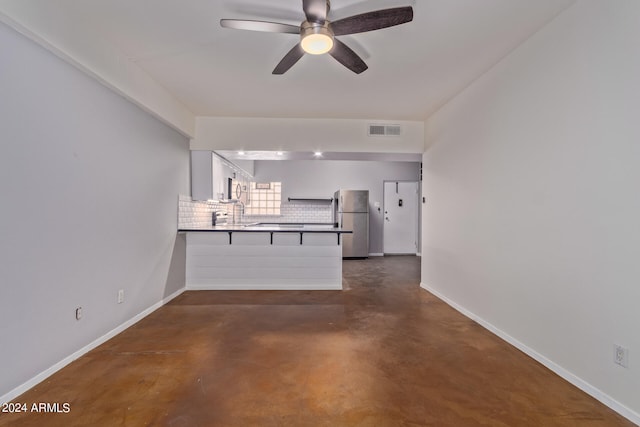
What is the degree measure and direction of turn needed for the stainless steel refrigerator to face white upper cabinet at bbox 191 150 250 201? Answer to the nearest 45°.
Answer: approximately 45° to its right

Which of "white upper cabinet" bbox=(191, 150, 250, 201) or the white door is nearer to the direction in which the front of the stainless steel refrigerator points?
the white upper cabinet

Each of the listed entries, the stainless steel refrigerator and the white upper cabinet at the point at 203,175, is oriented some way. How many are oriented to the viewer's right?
1

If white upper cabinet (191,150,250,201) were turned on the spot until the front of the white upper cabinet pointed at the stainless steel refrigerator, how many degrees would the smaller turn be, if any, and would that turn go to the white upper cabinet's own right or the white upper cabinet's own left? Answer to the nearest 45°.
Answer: approximately 45° to the white upper cabinet's own left

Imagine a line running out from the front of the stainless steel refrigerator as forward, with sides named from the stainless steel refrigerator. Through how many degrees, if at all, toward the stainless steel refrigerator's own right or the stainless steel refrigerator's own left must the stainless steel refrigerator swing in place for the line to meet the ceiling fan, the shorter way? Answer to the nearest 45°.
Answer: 0° — it already faces it

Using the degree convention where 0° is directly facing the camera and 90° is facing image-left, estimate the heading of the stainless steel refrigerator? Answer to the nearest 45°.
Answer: approximately 0°

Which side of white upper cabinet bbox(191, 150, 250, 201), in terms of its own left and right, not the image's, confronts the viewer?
right

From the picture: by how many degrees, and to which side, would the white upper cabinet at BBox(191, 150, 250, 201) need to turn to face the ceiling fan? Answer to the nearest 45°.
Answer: approximately 90° to its right
